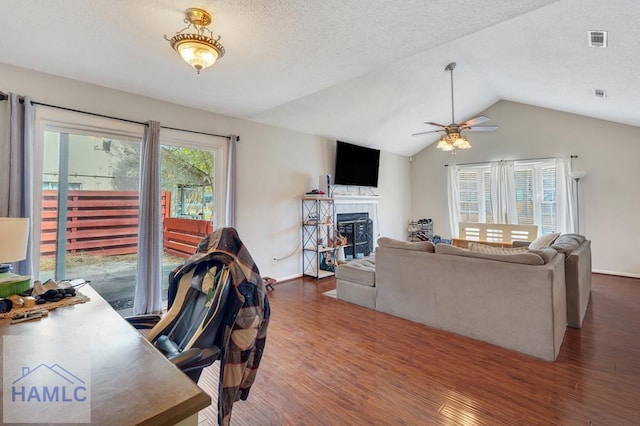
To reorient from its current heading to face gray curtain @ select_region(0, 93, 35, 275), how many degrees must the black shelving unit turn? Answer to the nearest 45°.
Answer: approximately 90° to its right

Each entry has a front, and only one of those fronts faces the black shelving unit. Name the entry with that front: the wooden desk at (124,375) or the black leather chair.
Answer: the wooden desk

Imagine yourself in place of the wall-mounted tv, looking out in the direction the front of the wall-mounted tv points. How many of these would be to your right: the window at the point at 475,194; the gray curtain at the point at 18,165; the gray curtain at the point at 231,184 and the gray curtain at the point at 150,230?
3

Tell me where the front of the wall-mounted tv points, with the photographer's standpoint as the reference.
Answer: facing the viewer and to the right of the viewer

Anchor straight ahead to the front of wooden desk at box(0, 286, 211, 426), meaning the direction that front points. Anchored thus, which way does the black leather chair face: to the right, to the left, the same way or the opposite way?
the opposite way

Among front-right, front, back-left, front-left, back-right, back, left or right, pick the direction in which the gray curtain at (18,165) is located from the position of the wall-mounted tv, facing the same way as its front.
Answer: right

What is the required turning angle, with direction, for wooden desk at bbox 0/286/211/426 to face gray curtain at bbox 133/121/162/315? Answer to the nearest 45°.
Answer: approximately 45° to its left

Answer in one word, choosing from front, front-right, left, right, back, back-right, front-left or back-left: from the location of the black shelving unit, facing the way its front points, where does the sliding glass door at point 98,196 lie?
right

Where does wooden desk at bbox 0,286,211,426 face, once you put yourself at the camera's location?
facing away from the viewer and to the right of the viewer

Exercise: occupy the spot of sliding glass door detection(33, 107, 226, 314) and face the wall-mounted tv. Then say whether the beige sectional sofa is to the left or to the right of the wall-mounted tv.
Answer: right

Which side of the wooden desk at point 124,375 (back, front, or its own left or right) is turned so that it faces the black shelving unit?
front

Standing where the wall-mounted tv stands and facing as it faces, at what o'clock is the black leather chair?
The black leather chair is roughly at 2 o'clock from the wall-mounted tv.

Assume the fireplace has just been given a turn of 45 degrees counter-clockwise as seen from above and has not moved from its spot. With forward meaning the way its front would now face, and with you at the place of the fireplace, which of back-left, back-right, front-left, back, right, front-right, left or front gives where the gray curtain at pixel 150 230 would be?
back-right

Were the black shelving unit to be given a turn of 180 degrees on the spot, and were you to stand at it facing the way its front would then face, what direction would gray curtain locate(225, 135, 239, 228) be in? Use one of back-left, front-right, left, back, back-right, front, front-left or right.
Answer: left
